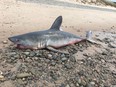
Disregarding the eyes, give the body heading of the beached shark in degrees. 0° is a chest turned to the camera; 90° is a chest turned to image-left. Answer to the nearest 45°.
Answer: approximately 90°
